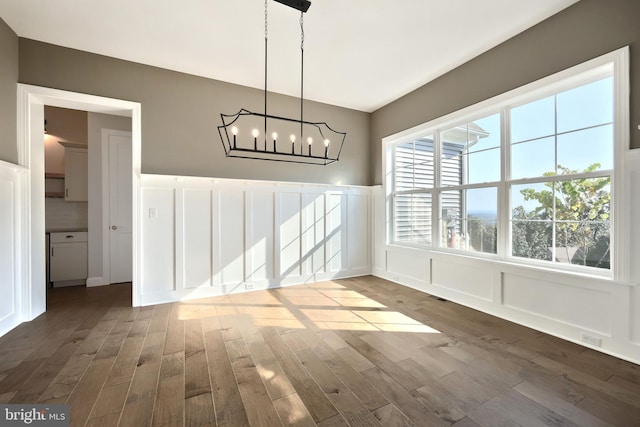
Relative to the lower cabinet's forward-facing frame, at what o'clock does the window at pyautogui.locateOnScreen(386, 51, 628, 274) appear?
The window is roughly at 11 o'clock from the lower cabinet.

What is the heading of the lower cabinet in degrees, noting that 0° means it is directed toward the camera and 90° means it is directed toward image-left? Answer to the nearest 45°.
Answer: approximately 0°

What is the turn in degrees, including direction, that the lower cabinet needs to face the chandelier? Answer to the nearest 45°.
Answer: approximately 45° to its left
